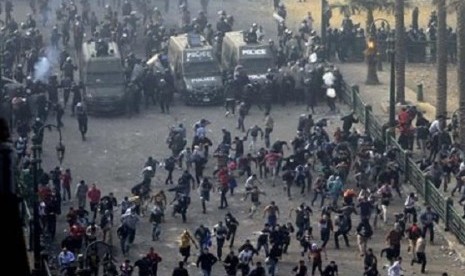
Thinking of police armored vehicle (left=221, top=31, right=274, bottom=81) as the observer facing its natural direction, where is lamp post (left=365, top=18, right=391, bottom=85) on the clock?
The lamp post is roughly at 10 o'clock from the police armored vehicle.

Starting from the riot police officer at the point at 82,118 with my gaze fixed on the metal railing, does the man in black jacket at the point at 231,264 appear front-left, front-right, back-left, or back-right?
front-right

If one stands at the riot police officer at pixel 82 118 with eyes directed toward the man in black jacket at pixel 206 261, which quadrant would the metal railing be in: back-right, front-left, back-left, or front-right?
front-left

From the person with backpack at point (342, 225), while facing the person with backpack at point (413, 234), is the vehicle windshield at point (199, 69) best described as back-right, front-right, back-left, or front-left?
back-left

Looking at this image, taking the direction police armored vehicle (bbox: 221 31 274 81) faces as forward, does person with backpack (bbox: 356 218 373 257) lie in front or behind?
in front

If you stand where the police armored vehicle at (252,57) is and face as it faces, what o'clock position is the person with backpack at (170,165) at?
The person with backpack is roughly at 2 o'clock from the police armored vehicle.

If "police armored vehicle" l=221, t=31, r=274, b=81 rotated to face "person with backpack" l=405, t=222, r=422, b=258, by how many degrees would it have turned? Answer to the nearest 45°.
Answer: approximately 45° to its right

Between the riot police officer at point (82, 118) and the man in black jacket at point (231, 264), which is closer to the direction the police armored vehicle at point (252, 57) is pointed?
the man in black jacket

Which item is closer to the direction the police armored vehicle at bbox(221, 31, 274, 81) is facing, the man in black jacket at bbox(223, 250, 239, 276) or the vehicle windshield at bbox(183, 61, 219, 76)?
the man in black jacket

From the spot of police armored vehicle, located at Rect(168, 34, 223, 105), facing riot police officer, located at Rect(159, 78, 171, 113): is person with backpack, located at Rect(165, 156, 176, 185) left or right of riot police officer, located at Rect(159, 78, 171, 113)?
left

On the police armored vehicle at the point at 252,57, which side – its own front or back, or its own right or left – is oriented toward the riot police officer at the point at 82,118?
right

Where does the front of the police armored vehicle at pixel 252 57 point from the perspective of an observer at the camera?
facing the viewer and to the right of the viewer
